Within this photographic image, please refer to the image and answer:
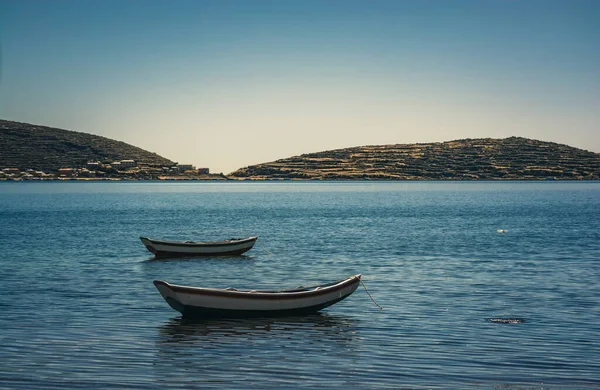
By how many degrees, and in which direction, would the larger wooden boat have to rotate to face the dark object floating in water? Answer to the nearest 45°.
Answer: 0° — it already faces it

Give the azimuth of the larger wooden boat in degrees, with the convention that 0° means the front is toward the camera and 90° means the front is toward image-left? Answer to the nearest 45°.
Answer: approximately 270°
